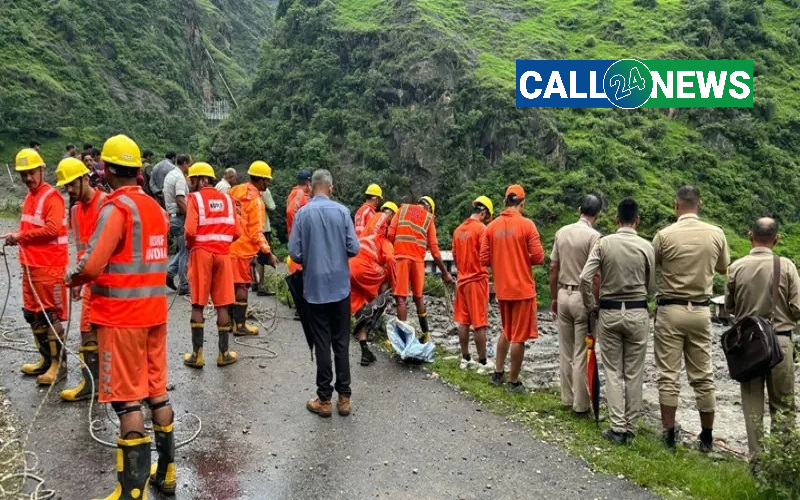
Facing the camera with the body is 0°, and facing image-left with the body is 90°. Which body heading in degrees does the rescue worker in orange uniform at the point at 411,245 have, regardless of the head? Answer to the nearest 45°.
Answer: approximately 225°

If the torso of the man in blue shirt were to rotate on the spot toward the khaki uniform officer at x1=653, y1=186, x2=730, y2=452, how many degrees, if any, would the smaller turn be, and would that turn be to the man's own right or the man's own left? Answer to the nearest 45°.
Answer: approximately 90° to the man's own right

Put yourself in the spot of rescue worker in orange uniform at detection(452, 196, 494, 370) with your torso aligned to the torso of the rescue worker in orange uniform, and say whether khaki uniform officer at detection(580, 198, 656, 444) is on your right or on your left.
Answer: on your right

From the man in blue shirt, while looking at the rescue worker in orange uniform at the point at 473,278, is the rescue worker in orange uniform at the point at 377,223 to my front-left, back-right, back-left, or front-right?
front-left

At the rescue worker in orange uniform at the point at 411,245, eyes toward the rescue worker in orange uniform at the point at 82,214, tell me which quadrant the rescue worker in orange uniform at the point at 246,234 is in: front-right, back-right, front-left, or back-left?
front-right

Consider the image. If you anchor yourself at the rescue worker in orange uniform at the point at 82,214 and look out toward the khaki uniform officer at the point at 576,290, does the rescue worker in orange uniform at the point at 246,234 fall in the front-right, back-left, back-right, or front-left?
front-left

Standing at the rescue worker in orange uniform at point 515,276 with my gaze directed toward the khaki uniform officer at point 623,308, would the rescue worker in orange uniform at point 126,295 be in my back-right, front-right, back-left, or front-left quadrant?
front-right

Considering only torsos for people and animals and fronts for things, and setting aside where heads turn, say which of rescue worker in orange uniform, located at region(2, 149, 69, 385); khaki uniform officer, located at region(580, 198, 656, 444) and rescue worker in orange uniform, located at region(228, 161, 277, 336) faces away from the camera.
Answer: the khaki uniform officer

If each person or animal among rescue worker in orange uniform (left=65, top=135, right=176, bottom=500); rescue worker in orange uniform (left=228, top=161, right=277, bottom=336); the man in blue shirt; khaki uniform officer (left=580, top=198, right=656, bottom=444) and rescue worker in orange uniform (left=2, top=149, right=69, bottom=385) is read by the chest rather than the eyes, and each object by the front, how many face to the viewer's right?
1

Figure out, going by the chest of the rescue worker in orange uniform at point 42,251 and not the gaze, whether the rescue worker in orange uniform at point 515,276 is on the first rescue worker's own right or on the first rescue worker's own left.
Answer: on the first rescue worker's own left

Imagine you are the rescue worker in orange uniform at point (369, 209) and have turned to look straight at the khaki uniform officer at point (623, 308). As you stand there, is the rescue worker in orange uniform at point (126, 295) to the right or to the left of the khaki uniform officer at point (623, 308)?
right

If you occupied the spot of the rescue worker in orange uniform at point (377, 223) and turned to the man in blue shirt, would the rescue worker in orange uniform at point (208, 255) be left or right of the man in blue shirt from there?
right
